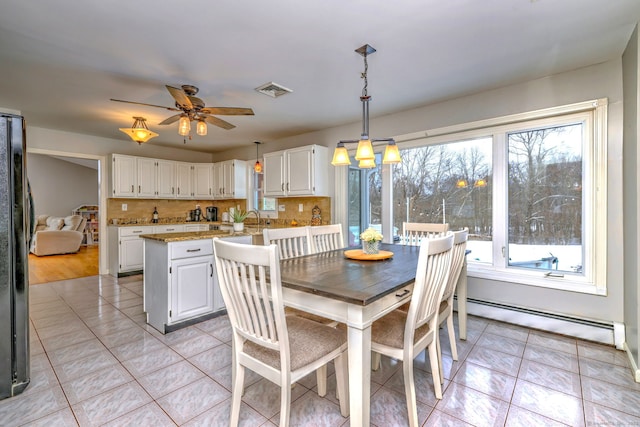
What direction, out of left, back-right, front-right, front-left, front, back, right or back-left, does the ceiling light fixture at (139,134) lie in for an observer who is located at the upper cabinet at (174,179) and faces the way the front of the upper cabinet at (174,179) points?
front

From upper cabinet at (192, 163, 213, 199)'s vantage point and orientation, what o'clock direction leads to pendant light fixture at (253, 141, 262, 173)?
The pendant light fixture is roughly at 11 o'clock from the upper cabinet.

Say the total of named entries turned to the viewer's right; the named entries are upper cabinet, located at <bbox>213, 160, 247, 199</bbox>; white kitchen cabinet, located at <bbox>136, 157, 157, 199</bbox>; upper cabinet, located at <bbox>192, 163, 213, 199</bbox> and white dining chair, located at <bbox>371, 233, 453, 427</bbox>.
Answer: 0

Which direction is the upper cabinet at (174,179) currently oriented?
toward the camera

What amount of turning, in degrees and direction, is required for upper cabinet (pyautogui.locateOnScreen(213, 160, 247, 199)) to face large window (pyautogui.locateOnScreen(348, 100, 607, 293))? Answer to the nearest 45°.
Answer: approximately 90° to its left

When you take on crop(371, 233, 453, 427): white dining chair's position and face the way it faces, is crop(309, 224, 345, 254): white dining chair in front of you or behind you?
in front

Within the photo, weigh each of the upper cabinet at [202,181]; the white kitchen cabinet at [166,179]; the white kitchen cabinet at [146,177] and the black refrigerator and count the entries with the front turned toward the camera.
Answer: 3

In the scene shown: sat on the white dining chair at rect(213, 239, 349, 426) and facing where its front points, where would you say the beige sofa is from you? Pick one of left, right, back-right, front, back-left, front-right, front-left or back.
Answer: left

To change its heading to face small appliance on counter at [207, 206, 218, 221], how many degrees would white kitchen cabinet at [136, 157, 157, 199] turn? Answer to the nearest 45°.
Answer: approximately 90° to its left

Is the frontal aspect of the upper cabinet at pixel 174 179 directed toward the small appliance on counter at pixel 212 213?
no

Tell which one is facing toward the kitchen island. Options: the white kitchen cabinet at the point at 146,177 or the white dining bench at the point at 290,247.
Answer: the white kitchen cabinet

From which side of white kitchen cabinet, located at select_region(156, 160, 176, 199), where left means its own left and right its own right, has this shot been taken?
front

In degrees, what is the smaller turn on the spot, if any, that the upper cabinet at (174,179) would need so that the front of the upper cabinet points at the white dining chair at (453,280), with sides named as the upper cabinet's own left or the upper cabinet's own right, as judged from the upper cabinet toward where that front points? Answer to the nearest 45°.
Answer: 0° — it already faces it

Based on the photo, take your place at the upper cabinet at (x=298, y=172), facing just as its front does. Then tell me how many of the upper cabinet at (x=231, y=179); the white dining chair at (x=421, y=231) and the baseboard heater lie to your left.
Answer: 2

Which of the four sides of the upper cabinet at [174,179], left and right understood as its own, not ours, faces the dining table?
front

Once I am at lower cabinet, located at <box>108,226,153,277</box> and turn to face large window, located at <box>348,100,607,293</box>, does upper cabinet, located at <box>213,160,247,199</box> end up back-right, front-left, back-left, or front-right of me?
front-left
